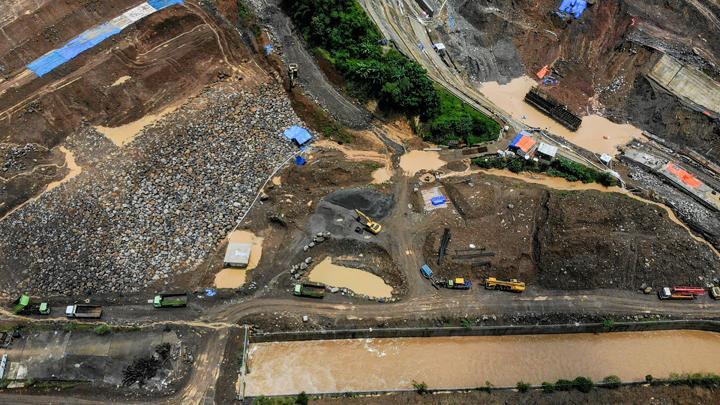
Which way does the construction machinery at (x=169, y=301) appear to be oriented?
to the viewer's left

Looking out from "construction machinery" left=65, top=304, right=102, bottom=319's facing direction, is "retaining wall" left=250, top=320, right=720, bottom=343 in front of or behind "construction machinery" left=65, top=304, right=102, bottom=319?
behind

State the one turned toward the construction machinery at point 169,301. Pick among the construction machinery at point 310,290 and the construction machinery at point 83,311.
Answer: the construction machinery at point 310,290

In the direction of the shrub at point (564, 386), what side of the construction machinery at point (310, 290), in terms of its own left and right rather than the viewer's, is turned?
back

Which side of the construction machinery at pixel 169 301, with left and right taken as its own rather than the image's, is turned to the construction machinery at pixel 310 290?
back

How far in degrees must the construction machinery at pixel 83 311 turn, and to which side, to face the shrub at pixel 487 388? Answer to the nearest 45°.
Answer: approximately 135° to its left

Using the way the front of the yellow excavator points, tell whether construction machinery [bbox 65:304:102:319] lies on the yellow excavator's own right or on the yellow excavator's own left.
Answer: on the yellow excavator's own left

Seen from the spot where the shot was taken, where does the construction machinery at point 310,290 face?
facing to the left of the viewer

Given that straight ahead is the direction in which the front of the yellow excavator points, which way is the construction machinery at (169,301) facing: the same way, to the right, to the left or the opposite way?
to the left

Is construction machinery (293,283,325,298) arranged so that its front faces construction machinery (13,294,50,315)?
yes

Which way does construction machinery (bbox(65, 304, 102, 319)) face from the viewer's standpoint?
to the viewer's left

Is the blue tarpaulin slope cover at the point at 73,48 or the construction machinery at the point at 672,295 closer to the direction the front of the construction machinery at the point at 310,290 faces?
the blue tarpaulin slope cover

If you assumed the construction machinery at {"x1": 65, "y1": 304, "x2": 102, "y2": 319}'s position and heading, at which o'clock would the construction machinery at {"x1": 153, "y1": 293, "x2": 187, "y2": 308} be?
the construction machinery at {"x1": 153, "y1": 293, "x2": 187, "y2": 308} is roughly at 7 o'clock from the construction machinery at {"x1": 65, "y1": 304, "x2": 102, "y2": 319}.
